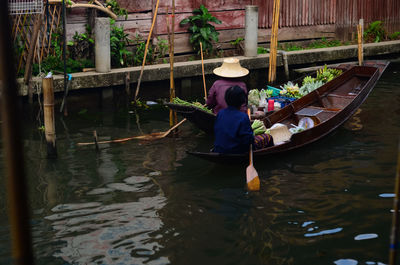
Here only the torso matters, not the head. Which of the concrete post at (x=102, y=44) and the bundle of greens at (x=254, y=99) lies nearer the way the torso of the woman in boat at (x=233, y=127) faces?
the bundle of greens

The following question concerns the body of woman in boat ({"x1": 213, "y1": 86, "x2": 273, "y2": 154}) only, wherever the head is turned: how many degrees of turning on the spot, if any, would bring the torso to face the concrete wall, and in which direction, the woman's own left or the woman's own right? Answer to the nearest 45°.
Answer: approximately 45° to the woman's own left

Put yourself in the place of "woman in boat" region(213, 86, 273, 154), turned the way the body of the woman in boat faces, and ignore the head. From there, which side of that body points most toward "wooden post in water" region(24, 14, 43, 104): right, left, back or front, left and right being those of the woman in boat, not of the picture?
left

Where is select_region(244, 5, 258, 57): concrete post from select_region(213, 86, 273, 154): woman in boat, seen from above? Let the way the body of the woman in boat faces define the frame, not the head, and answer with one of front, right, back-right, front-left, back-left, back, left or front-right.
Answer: front-left

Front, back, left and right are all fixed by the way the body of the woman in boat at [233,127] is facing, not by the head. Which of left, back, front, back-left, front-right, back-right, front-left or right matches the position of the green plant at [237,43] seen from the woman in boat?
front-left

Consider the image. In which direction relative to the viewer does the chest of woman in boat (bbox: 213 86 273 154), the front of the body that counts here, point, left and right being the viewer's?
facing away from the viewer and to the right of the viewer

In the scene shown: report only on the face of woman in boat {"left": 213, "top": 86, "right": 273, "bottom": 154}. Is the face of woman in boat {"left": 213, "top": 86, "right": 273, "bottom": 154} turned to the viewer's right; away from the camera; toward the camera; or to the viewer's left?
away from the camera
